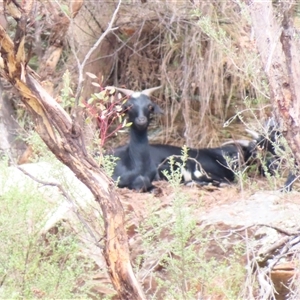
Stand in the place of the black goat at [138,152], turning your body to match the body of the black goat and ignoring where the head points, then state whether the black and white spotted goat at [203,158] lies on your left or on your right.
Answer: on your left

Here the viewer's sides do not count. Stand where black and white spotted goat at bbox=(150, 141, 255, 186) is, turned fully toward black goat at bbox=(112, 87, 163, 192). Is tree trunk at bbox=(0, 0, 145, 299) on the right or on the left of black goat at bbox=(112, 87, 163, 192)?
left

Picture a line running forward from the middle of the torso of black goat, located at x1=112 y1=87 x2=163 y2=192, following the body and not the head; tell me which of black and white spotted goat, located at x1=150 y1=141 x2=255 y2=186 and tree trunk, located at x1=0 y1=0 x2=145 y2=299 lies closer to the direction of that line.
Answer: the tree trunk

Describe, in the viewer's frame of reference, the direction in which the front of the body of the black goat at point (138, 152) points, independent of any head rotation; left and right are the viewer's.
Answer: facing the viewer

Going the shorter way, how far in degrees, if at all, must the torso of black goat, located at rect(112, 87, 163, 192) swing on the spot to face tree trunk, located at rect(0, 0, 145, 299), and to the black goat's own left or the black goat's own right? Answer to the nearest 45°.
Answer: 0° — it already faces it
